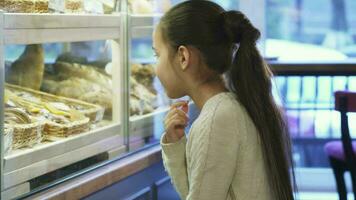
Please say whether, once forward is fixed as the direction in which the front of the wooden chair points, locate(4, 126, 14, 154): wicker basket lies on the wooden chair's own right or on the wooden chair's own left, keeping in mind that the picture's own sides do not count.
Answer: on the wooden chair's own left

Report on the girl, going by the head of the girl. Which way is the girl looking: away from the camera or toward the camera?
away from the camera

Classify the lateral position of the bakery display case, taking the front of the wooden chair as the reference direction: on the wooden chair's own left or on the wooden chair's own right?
on the wooden chair's own left

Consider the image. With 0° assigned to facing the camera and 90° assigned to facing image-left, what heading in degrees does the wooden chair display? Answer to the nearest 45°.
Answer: approximately 135°

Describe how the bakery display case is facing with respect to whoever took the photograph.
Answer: facing the viewer and to the right of the viewer
